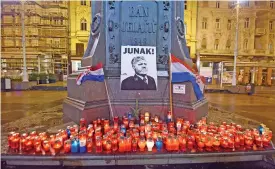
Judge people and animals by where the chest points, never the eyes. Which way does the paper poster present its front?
toward the camera

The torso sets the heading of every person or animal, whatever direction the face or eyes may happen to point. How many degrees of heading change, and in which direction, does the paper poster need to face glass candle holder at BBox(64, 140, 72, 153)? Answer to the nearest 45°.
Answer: approximately 45° to its right

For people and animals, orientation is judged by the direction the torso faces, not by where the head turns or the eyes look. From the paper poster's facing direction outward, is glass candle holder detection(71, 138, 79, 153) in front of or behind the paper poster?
in front

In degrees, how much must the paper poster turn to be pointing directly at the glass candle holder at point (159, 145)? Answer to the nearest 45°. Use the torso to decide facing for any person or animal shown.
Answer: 0° — it already faces it

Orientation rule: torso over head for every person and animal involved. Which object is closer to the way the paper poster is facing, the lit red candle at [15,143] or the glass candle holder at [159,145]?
the glass candle holder

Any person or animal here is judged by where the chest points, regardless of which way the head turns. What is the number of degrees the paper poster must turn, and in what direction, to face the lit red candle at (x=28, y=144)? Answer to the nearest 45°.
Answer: approximately 45° to its right

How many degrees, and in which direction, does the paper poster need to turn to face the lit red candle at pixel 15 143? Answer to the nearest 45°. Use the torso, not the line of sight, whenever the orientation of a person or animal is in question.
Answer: approximately 45° to its right

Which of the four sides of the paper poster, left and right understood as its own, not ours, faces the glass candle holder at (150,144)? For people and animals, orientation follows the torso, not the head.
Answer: front

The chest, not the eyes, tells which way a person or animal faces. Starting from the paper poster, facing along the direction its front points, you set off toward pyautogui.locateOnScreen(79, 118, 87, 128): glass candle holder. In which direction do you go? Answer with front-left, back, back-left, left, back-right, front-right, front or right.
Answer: front-right

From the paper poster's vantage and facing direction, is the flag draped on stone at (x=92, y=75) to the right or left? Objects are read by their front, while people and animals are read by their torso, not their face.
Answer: on its right

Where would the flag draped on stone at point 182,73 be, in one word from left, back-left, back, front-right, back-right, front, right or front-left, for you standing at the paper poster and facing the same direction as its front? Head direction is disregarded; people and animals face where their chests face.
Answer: left

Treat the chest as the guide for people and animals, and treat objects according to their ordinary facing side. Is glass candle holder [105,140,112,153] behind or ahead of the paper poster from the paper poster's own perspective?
ahead
